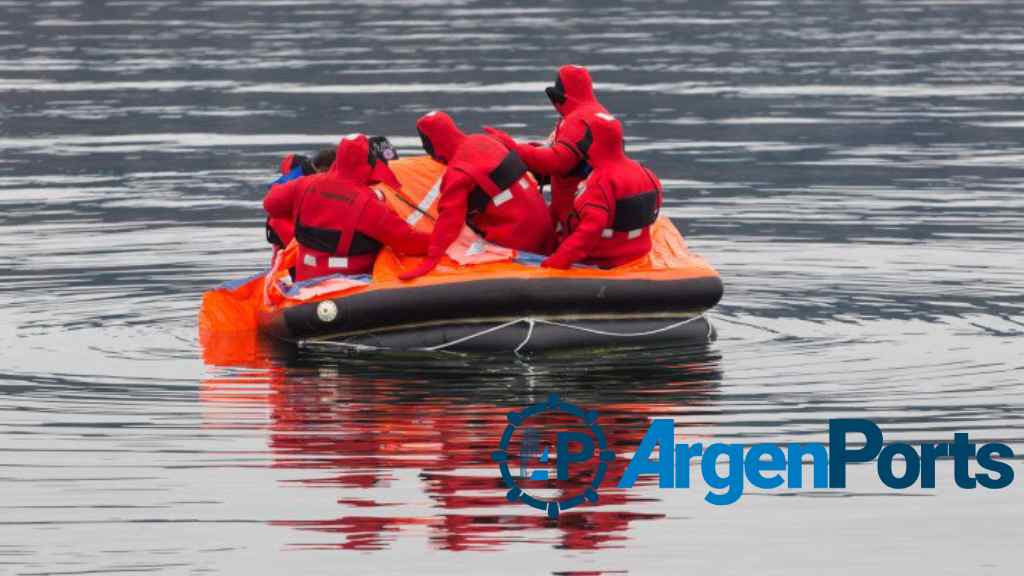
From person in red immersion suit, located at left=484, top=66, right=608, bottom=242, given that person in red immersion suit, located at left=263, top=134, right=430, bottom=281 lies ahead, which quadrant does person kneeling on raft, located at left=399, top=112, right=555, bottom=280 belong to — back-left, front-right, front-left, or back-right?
front-left

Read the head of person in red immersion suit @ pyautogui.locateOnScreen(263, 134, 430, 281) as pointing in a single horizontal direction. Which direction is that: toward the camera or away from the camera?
away from the camera

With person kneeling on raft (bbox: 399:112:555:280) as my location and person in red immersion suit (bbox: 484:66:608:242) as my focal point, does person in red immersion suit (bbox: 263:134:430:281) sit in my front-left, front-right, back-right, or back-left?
back-left

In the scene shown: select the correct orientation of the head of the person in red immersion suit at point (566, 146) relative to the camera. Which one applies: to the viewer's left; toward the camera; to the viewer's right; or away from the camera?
to the viewer's left

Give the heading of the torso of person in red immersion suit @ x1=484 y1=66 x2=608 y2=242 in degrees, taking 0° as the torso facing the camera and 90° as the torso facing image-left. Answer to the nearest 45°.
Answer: approximately 90°

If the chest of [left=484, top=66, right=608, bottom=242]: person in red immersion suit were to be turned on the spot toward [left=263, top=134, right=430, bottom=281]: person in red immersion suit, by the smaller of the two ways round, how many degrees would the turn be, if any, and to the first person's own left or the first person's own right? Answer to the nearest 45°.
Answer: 0° — they already face them

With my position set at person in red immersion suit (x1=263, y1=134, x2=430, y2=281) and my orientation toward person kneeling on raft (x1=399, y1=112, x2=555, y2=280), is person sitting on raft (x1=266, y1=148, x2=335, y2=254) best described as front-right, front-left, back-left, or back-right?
back-left
